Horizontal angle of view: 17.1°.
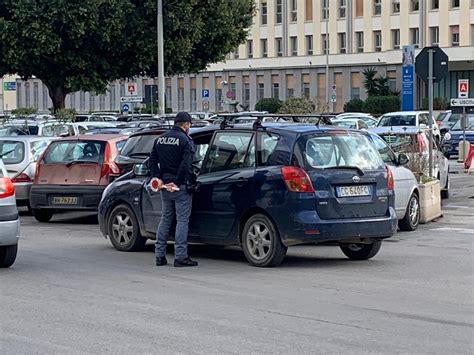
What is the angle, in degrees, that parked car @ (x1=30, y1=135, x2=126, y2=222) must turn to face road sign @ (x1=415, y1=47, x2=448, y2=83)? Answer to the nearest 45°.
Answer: approximately 90° to its right

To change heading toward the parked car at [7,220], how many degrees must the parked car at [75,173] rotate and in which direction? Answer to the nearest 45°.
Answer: approximately 180°

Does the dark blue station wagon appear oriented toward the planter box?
no

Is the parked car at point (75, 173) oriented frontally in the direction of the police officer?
no

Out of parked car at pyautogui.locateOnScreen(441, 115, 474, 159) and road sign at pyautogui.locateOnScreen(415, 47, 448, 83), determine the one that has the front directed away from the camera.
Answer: the road sign

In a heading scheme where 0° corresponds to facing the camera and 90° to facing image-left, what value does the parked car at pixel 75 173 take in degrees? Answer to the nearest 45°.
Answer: approximately 180°

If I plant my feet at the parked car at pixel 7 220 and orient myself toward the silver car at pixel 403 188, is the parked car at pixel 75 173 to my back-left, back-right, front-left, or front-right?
front-left

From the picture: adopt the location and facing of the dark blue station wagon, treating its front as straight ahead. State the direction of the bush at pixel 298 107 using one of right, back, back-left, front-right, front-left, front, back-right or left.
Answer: front-right

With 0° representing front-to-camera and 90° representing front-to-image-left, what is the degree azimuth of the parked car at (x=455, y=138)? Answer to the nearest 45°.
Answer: approximately 45°

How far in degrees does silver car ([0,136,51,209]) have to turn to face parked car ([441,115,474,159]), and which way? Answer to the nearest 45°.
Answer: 0° — it already faces it

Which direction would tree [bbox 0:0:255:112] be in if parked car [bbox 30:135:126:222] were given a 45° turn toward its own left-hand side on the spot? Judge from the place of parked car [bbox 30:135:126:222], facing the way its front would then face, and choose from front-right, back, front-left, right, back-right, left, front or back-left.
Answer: front-right

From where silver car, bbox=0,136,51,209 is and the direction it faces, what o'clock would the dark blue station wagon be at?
The dark blue station wagon is roughly at 4 o'clock from the silver car.

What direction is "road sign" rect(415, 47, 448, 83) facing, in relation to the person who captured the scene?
facing away from the viewer
